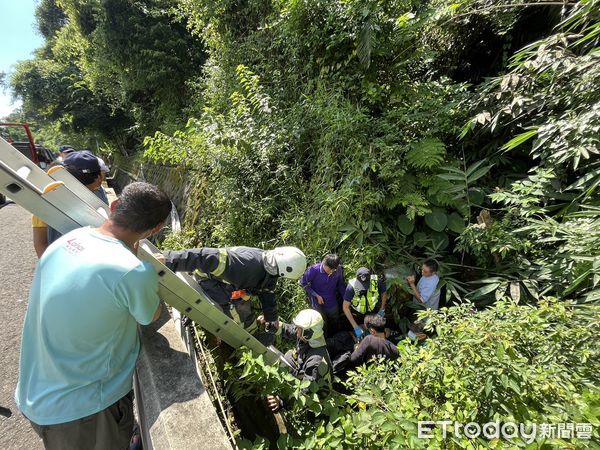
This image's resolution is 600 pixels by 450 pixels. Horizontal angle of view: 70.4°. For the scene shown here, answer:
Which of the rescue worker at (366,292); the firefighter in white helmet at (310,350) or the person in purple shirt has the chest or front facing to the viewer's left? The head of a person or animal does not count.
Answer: the firefighter in white helmet

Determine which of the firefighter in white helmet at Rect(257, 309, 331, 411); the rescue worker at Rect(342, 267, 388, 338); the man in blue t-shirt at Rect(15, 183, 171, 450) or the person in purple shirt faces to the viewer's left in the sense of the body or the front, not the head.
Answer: the firefighter in white helmet

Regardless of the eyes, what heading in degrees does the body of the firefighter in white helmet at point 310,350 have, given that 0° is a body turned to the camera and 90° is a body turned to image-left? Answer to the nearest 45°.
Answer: approximately 90°

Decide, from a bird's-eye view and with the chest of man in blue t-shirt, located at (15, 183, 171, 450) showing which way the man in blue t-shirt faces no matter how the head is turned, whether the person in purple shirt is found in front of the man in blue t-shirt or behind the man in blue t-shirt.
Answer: in front

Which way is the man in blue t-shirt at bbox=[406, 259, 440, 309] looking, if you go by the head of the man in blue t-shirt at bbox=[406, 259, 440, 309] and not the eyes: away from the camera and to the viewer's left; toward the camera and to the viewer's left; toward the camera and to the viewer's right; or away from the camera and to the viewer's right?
toward the camera and to the viewer's left

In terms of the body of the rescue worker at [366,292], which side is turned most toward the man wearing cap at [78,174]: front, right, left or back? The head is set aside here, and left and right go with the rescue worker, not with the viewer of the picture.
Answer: right

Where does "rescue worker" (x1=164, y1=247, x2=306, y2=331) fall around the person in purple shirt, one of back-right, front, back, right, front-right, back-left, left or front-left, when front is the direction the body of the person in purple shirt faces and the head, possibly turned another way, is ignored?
right

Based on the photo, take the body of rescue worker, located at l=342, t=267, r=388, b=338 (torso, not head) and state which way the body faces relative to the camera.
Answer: toward the camera

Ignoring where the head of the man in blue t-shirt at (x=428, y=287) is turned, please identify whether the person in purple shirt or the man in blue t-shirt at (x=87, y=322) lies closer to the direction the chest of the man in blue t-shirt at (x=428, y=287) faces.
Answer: the person in purple shirt
